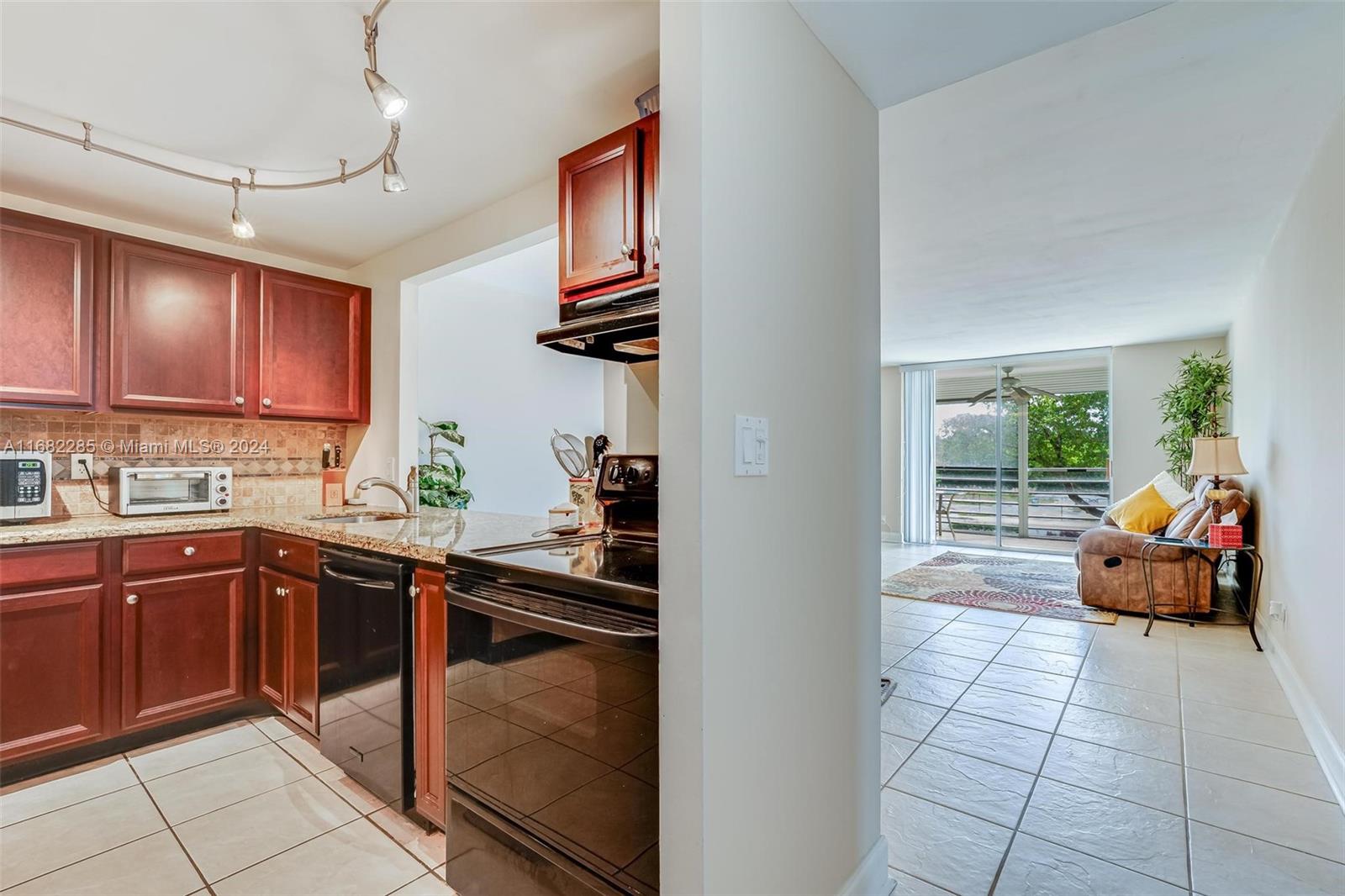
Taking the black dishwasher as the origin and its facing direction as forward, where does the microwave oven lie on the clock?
The microwave oven is roughly at 3 o'clock from the black dishwasher.

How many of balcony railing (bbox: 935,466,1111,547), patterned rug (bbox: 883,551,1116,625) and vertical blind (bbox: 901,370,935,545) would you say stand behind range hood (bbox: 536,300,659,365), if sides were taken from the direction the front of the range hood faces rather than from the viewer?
3

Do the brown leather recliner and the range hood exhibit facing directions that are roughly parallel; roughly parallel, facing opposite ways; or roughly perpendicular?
roughly perpendicular

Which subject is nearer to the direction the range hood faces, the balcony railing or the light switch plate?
the light switch plate

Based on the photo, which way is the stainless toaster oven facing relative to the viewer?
toward the camera

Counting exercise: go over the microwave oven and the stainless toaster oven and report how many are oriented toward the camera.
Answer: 2

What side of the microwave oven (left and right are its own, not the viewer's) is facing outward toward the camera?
front

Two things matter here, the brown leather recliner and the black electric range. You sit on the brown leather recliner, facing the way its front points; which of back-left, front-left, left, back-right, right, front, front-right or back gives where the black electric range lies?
left

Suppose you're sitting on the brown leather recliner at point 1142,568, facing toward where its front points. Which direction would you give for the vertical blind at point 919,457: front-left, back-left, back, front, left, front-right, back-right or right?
front-right

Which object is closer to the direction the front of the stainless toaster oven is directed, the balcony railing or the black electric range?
the black electric range

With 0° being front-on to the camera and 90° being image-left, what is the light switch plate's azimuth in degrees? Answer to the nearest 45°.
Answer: approximately 315°

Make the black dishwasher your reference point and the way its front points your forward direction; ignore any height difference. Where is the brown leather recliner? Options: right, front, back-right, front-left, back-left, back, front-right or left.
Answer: back-left

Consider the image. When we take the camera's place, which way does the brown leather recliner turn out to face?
facing to the left of the viewer

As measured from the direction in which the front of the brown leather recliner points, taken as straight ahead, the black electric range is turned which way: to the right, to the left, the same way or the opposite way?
to the left

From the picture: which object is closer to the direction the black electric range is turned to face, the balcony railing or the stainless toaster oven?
the stainless toaster oven

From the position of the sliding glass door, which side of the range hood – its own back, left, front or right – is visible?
back

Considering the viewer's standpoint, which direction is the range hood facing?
facing the viewer and to the left of the viewer
